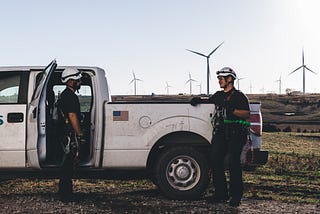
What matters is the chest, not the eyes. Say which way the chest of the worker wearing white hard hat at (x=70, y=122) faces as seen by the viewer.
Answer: to the viewer's right

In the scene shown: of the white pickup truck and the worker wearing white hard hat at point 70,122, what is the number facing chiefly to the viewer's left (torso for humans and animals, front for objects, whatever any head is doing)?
1

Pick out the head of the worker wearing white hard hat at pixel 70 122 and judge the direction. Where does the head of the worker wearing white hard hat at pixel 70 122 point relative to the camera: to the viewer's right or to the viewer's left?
to the viewer's right

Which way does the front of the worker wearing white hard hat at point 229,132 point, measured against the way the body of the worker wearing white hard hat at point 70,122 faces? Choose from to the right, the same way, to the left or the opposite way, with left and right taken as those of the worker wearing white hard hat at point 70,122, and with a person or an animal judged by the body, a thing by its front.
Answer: the opposite way

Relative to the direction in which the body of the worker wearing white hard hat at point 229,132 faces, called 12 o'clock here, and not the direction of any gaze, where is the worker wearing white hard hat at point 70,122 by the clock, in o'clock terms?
the worker wearing white hard hat at point 70,122 is roughly at 1 o'clock from the worker wearing white hard hat at point 229,132.

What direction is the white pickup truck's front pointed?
to the viewer's left

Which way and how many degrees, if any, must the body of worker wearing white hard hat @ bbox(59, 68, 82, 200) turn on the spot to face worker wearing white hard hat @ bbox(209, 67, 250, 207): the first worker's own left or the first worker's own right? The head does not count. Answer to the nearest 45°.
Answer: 0° — they already face them

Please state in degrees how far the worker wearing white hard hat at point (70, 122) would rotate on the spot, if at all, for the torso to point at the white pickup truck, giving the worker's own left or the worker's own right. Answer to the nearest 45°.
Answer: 0° — they already face it

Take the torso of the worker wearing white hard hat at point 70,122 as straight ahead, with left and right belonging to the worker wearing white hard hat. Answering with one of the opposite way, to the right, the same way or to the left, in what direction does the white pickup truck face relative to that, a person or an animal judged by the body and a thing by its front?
the opposite way

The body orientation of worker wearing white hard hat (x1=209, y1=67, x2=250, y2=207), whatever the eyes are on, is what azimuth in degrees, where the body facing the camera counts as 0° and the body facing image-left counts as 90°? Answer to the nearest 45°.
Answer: approximately 45°

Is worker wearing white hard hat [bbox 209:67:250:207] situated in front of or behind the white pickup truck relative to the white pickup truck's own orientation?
behind

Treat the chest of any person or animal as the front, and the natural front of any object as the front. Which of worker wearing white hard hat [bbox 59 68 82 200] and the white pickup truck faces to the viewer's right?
the worker wearing white hard hat

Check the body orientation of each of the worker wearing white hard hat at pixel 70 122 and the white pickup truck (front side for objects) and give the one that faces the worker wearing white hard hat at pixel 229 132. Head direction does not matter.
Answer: the worker wearing white hard hat at pixel 70 122
